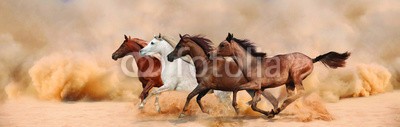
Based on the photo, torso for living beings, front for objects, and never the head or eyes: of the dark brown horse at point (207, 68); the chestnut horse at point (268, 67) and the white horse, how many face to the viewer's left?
3

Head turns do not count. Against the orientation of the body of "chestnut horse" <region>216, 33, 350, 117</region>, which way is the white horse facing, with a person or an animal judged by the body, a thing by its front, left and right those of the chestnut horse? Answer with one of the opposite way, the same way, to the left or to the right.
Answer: the same way

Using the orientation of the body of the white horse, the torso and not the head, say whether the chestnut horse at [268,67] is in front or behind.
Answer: behind

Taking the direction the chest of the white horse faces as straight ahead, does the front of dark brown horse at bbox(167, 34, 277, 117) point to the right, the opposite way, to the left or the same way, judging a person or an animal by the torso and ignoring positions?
the same way

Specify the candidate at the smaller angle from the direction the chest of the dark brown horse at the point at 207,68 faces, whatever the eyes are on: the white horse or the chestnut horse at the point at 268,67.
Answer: the white horse

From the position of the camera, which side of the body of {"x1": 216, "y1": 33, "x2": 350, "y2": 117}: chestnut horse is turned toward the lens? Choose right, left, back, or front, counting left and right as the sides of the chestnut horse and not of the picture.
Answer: left

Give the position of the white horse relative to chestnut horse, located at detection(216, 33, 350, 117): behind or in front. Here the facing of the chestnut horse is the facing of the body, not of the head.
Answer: in front

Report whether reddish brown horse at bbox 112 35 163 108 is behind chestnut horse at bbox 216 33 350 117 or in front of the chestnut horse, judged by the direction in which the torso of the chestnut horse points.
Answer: in front

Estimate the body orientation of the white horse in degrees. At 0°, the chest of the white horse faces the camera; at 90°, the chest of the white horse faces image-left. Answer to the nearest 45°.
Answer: approximately 90°

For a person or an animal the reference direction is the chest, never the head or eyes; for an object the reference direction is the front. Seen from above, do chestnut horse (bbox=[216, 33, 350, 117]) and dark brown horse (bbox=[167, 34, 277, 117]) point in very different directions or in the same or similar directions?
same or similar directions

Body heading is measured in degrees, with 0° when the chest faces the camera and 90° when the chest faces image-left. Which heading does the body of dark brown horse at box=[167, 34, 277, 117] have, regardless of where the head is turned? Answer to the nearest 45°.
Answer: approximately 90°
